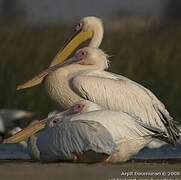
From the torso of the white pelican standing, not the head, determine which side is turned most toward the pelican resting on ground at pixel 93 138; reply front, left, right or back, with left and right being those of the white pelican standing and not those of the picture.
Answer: left

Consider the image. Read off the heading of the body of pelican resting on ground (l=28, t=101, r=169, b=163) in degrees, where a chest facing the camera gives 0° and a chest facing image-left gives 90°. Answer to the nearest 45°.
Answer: approximately 90°

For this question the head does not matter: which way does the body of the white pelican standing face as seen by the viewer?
to the viewer's left

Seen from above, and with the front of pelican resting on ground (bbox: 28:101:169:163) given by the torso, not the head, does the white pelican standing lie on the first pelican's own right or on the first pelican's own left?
on the first pelican's own right

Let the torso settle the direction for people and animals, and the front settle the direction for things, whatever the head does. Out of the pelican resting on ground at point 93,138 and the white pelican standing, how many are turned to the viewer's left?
2
